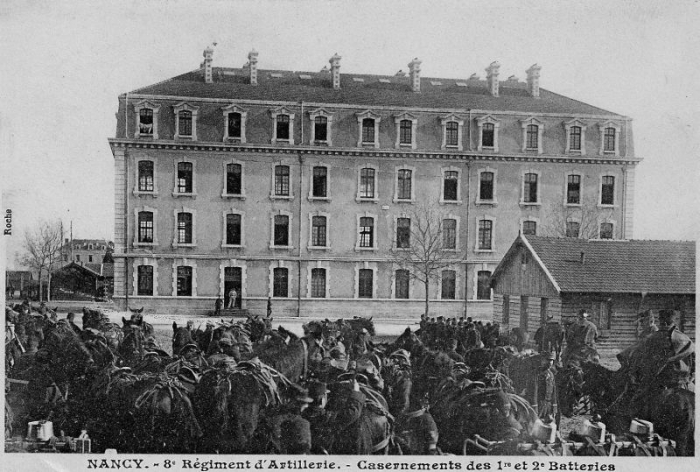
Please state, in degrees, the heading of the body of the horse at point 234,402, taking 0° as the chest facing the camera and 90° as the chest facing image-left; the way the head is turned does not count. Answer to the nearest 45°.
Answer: approximately 225°

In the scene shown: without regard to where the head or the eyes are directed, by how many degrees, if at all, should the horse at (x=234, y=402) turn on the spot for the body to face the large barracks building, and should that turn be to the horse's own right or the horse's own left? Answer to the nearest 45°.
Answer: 0° — it already faces it

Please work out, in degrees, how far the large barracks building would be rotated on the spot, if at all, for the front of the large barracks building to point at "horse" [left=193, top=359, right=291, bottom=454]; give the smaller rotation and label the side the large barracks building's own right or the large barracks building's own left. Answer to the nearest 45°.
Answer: approximately 45° to the large barracks building's own right
